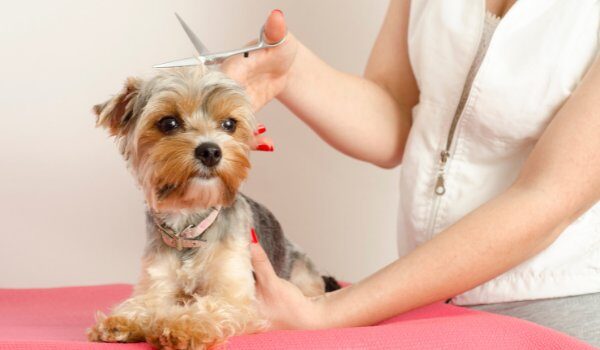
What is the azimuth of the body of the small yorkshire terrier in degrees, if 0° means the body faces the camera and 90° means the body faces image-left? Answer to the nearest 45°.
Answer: approximately 45°
